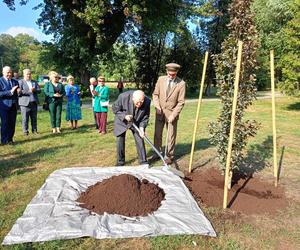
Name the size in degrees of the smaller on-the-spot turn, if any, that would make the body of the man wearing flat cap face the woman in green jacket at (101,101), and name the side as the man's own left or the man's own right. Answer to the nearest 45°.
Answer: approximately 135° to the man's own right

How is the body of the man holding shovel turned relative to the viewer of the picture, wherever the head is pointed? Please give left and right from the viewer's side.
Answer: facing the viewer and to the right of the viewer

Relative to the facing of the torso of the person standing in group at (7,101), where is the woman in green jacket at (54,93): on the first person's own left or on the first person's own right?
on the first person's own left

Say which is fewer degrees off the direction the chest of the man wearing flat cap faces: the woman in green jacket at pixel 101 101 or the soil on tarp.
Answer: the soil on tarp

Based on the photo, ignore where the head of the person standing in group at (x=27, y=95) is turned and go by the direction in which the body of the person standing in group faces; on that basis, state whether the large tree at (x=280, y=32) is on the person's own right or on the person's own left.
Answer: on the person's own left

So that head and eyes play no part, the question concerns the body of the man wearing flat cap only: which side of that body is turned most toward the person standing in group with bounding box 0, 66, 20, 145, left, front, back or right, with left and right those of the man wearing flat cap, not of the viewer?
right

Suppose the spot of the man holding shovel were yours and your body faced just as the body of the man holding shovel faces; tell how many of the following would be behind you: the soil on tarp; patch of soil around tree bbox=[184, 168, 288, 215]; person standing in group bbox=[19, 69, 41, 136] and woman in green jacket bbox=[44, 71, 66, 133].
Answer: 2

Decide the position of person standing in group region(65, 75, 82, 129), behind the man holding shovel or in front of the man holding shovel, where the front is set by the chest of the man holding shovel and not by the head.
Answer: behind
